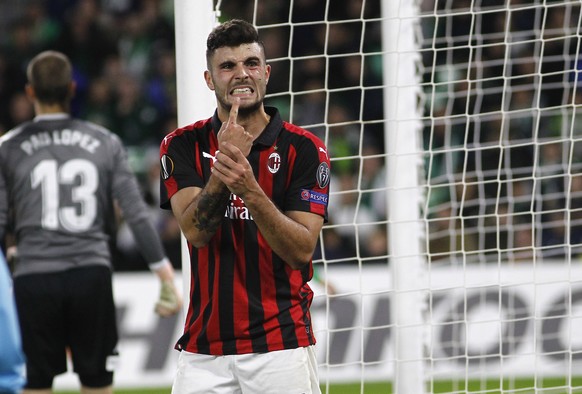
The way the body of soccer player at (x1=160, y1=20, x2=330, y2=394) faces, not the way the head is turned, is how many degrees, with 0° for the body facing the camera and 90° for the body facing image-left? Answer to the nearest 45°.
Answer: approximately 0°

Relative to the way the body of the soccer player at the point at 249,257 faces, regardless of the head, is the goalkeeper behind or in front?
behind

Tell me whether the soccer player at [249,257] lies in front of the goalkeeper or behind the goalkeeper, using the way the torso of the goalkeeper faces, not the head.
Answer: behind

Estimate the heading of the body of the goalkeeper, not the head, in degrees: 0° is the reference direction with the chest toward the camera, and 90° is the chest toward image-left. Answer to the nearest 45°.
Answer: approximately 180°

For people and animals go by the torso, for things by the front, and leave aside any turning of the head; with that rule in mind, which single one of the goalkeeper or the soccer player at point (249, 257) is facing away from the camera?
the goalkeeper

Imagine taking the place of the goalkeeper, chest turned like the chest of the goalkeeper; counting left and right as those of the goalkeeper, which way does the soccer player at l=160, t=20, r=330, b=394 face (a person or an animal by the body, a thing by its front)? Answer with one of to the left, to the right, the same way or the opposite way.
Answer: the opposite way

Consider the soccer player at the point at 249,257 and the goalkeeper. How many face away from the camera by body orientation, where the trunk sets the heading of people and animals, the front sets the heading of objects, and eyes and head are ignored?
1
